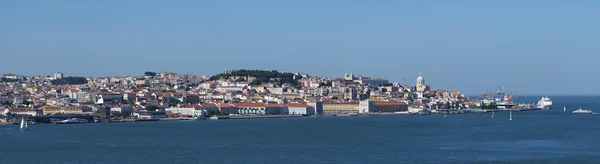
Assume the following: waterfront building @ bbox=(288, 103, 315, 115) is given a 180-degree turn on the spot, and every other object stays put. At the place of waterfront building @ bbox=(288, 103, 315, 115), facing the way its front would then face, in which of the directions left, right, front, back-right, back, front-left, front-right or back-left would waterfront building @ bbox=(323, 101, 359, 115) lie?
front-right

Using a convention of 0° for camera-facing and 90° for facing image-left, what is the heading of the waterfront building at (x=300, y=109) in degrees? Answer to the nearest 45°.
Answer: approximately 0°

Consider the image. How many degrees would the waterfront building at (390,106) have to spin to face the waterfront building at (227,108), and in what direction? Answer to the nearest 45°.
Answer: approximately 45° to its right
